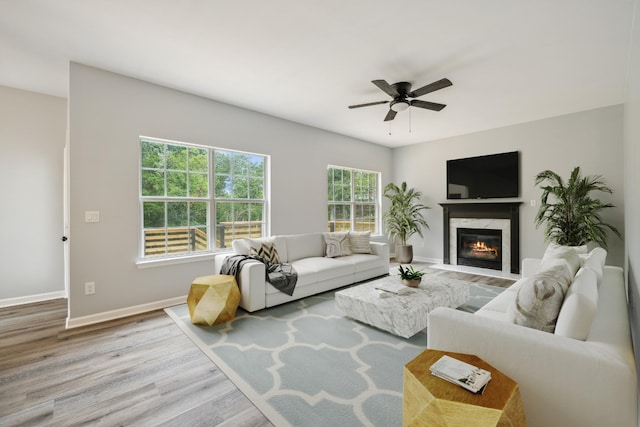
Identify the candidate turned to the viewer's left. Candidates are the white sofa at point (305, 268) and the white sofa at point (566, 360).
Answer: the white sofa at point (566, 360)

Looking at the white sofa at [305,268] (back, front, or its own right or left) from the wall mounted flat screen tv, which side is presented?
left

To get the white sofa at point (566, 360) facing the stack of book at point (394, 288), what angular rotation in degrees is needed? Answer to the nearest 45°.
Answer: approximately 45° to its right

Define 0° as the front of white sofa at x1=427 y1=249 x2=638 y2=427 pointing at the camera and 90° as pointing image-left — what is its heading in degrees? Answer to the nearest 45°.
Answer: approximately 90°

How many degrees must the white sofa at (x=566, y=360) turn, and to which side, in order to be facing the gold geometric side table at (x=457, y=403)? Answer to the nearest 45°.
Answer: approximately 45° to its left

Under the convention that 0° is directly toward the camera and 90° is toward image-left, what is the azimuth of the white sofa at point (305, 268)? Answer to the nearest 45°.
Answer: approximately 315°

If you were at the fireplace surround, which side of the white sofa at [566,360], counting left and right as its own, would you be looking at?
right

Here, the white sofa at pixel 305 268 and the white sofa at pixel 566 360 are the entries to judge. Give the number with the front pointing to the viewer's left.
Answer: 1

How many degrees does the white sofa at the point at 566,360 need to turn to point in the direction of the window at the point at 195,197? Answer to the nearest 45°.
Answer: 0° — it already faces it

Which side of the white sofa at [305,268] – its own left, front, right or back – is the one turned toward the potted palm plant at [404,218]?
left

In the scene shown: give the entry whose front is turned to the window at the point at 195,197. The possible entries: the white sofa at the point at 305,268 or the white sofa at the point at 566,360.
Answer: the white sofa at the point at 566,360

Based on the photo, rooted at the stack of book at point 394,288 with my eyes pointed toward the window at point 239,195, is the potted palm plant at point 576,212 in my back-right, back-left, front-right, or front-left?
back-right

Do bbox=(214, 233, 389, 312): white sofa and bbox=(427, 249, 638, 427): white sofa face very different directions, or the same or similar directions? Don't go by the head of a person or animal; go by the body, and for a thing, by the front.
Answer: very different directions
